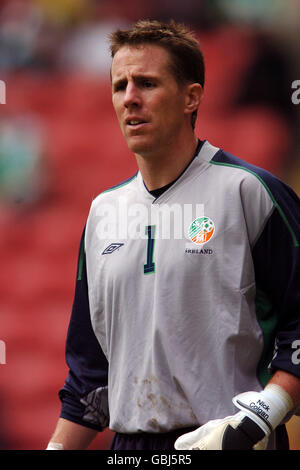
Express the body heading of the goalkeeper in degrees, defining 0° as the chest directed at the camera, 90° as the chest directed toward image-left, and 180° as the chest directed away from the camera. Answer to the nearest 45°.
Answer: approximately 45°
